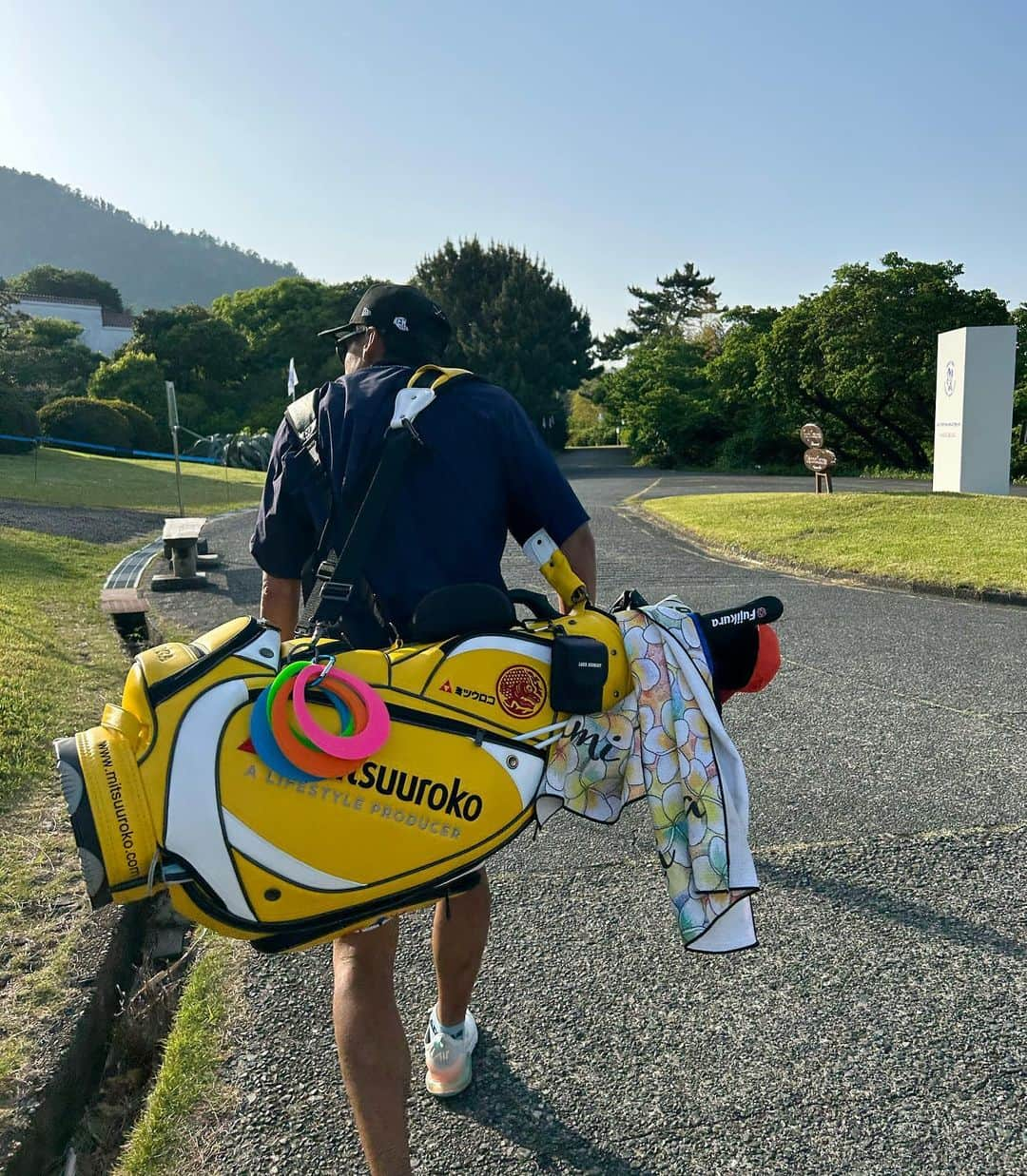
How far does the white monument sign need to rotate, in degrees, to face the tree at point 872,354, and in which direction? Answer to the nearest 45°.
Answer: approximately 135° to its right

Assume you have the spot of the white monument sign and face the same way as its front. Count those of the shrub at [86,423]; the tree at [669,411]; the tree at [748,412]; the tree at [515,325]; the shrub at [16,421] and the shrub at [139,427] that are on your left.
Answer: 0

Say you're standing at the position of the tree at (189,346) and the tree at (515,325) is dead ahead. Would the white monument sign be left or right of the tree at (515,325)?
right

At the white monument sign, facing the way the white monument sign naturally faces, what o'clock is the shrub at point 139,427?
The shrub is roughly at 2 o'clock from the white monument sign.

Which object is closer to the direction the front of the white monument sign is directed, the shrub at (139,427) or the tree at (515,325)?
the shrub

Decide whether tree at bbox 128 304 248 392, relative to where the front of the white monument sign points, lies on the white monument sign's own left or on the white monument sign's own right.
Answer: on the white monument sign's own right

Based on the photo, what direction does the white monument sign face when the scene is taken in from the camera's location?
facing the viewer and to the left of the viewer

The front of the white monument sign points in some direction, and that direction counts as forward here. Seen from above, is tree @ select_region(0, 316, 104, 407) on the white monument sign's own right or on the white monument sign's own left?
on the white monument sign's own right

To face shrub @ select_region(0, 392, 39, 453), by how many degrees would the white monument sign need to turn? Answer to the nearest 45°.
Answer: approximately 45° to its right

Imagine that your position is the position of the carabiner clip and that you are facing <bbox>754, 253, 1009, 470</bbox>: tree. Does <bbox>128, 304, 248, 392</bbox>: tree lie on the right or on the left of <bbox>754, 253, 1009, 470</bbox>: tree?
left

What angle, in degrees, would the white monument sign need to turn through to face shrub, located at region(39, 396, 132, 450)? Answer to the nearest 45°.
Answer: approximately 45° to its right

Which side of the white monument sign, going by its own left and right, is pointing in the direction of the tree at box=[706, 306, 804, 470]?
right

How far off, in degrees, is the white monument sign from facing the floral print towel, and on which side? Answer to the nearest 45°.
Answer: approximately 45° to its left

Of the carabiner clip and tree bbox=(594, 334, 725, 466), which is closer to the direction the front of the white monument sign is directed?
the carabiner clip
